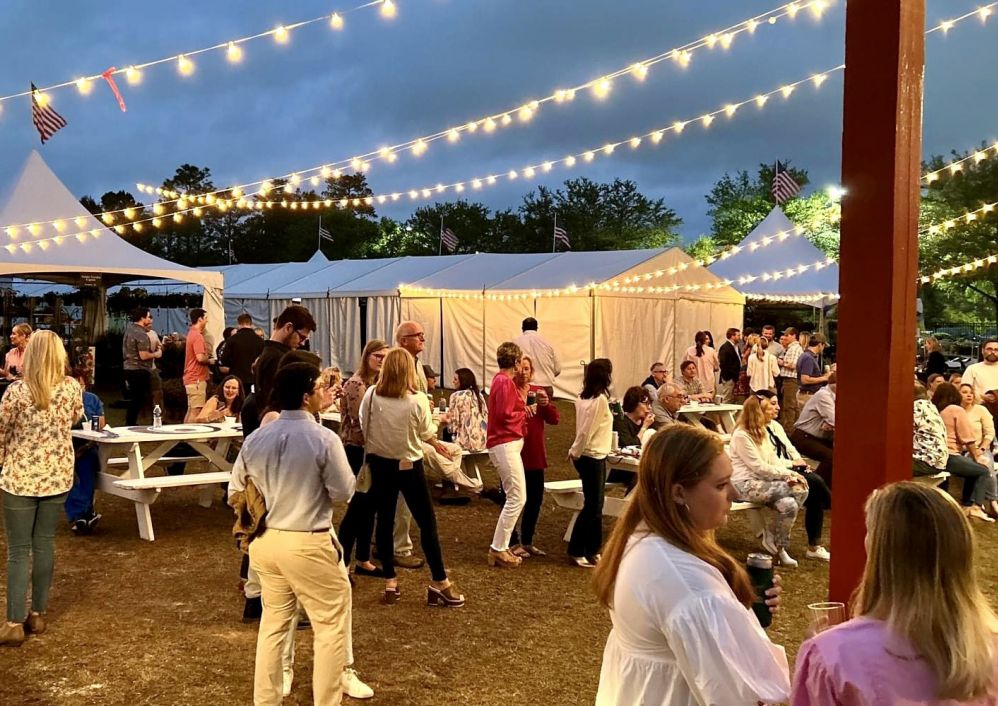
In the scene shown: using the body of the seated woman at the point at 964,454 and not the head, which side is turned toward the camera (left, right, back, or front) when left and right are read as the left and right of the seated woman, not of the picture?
right

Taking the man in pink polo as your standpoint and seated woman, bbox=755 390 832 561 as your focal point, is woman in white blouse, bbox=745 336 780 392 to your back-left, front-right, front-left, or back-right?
front-left

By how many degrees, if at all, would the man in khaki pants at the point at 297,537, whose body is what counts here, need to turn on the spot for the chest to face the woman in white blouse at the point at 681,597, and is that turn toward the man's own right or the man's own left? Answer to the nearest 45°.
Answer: approximately 90° to the man's own right

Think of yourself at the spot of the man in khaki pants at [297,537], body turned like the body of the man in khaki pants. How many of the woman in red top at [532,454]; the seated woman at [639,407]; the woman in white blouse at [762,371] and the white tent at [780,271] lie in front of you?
4

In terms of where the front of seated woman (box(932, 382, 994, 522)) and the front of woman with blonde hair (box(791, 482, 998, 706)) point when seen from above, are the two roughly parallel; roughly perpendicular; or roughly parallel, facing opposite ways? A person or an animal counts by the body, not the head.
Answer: roughly perpendicular

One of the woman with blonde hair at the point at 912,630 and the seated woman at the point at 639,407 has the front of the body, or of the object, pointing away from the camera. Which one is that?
the woman with blonde hair

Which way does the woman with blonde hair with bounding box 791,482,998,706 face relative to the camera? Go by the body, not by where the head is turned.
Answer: away from the camera

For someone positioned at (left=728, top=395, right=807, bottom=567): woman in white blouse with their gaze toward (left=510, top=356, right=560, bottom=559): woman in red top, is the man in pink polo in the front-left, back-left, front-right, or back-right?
front-right

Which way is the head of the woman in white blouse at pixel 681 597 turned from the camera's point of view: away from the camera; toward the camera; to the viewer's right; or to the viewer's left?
to the viewer's right

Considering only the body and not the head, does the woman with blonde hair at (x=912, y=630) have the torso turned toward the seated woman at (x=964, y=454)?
yes

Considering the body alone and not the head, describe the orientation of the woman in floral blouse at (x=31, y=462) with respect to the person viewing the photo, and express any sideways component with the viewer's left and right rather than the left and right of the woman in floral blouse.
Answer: facing away from the viewer

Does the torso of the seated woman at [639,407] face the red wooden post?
no

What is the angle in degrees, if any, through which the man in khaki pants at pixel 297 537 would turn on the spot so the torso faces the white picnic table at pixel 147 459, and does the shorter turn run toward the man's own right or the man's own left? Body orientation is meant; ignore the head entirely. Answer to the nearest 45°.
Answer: approximately 45° to the man's own left

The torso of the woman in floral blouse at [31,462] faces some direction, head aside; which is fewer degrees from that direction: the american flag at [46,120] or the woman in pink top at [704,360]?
the american flag

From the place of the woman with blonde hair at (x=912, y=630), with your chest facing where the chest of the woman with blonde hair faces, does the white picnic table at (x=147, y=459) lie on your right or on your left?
on your left
